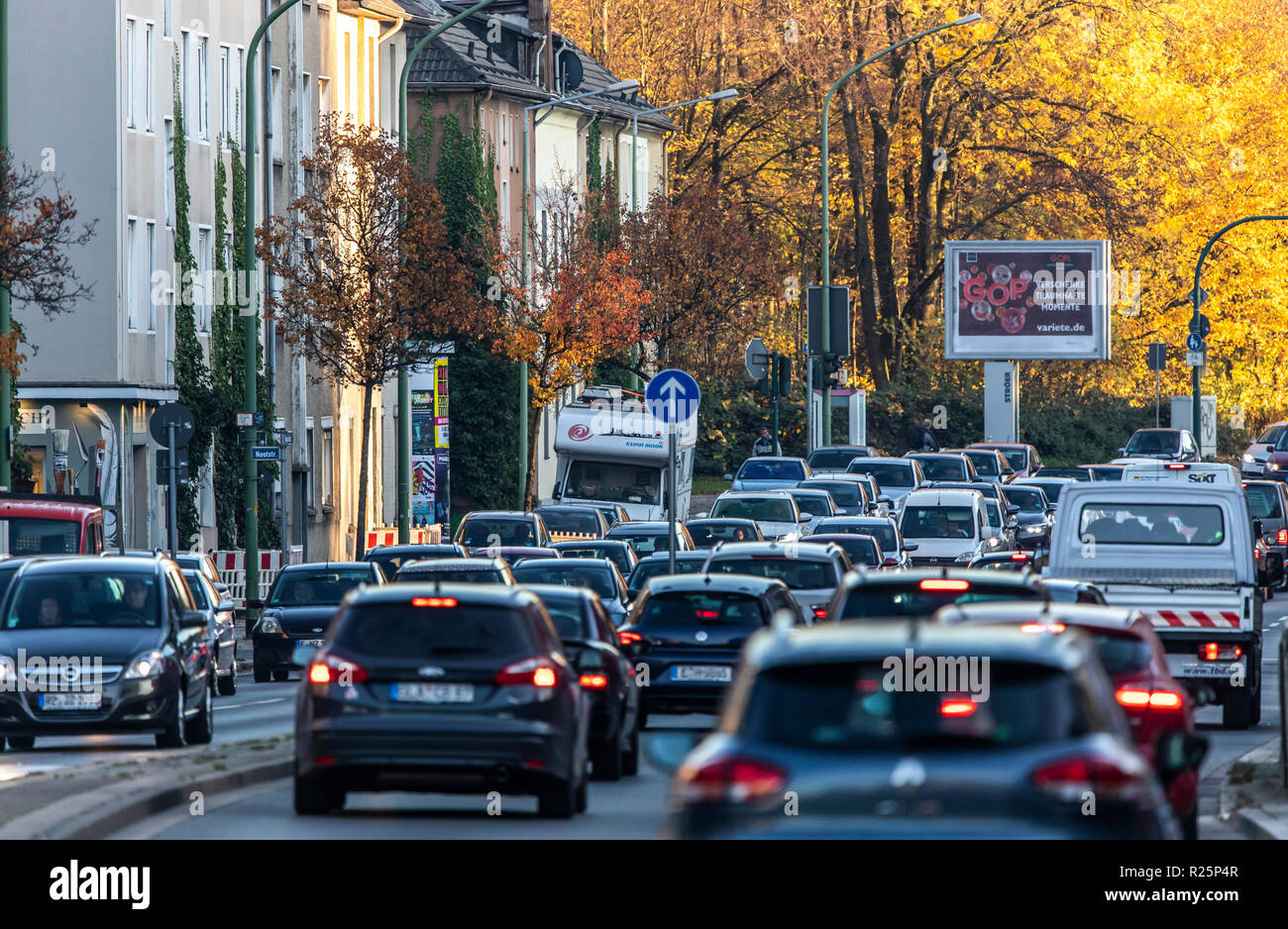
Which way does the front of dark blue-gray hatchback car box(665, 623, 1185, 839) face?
away from the camera

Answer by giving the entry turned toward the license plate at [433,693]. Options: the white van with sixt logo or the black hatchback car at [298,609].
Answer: the black hatchback car

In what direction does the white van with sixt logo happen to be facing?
away from the camera

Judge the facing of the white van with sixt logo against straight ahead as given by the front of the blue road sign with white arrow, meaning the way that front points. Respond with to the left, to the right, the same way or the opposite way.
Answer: the opposite way

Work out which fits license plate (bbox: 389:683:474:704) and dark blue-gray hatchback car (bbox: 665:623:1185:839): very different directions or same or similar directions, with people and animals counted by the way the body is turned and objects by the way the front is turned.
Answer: very different directions

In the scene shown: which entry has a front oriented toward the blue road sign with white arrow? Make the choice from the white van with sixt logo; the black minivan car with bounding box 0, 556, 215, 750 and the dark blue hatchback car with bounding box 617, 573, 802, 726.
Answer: the dark blue hatchback car with bounding box 617, 573, 802, 726

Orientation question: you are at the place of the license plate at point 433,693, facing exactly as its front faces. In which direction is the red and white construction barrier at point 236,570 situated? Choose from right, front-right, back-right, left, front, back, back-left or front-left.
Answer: back

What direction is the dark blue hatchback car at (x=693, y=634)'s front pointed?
away from the camera

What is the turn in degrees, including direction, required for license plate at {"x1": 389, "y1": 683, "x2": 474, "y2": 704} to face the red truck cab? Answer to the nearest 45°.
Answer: approximately 180°

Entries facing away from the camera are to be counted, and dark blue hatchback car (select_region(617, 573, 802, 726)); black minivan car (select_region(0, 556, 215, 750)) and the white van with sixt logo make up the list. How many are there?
2

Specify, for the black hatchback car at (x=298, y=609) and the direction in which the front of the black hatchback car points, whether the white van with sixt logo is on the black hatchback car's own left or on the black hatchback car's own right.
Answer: on the black hatchback car's own left

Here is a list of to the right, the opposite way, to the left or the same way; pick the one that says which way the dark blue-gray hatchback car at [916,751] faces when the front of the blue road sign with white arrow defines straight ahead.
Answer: the opposite way

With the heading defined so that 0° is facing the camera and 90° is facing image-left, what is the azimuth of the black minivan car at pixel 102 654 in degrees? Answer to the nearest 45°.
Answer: approximately 0°
